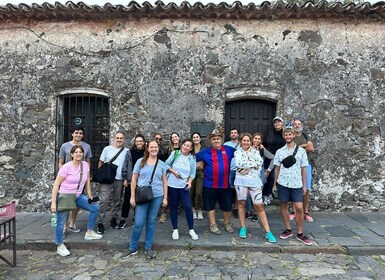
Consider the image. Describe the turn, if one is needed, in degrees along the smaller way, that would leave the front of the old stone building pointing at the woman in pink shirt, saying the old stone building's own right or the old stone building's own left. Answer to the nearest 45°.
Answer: approximately 45° to the old stone building's own right

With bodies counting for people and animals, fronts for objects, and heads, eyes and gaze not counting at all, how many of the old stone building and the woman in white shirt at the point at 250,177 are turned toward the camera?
2

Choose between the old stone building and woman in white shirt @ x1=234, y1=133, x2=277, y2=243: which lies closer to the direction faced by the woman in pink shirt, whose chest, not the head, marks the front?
the woman in white shirt

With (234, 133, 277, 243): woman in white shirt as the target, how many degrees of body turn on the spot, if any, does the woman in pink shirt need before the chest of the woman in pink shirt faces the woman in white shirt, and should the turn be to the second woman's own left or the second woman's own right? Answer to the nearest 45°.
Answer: approximately 45° to the second woman's own left

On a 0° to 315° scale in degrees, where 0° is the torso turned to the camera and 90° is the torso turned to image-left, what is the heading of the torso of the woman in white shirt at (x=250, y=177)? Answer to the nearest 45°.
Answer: approximately 0°

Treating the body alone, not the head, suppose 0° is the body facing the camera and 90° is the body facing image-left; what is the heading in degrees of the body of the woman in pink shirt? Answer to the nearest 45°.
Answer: approximately 315°
